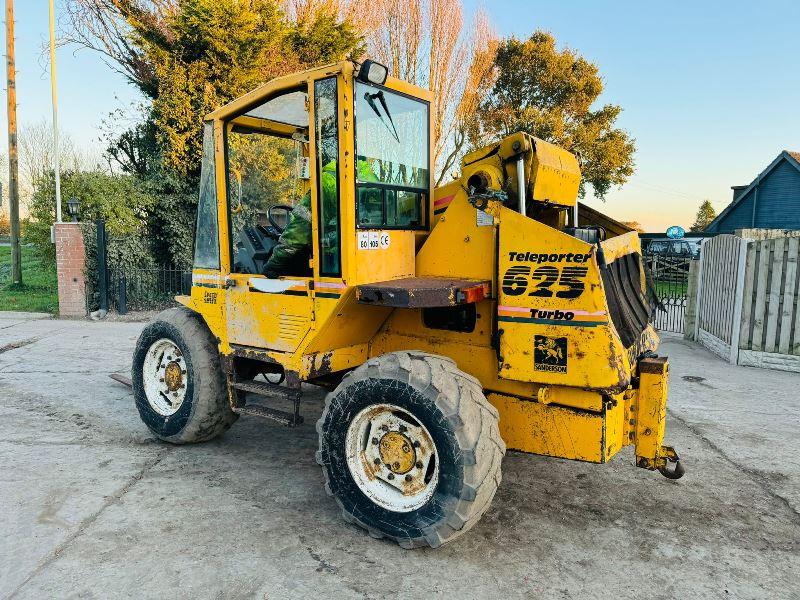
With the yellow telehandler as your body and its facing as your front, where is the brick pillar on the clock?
The brick pillar is roughly at 12 o'clock from the yellow telehandler.

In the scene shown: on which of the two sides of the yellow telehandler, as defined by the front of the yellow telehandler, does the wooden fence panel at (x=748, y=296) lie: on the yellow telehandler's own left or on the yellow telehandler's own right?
on the yellow telehandler's own right

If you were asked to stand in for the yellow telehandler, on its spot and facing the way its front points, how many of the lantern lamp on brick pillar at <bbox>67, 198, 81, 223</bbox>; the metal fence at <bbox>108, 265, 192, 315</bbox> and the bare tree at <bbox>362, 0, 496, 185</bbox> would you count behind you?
0

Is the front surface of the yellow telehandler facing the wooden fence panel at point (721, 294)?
no

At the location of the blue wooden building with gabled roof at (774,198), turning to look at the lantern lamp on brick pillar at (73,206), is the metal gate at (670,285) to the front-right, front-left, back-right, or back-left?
front-left

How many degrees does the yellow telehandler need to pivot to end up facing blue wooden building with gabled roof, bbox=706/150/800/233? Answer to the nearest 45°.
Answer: approximately 90° to its right

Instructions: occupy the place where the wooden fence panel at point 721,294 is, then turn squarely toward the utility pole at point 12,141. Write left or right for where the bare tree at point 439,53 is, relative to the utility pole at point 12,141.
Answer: right

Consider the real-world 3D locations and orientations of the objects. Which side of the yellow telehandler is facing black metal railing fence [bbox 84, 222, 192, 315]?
front

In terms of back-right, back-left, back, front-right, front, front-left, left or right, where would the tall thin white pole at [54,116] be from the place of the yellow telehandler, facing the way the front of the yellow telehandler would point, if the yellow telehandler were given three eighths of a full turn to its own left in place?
back-right

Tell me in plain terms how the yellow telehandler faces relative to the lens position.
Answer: facing away from the viewer and to the left of the viewer

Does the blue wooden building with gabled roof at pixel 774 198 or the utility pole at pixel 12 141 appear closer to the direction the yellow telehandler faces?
the utility pole

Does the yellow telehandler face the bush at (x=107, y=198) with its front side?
yes

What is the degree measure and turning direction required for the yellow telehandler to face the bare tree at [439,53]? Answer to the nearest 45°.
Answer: approximately 45° to its right
